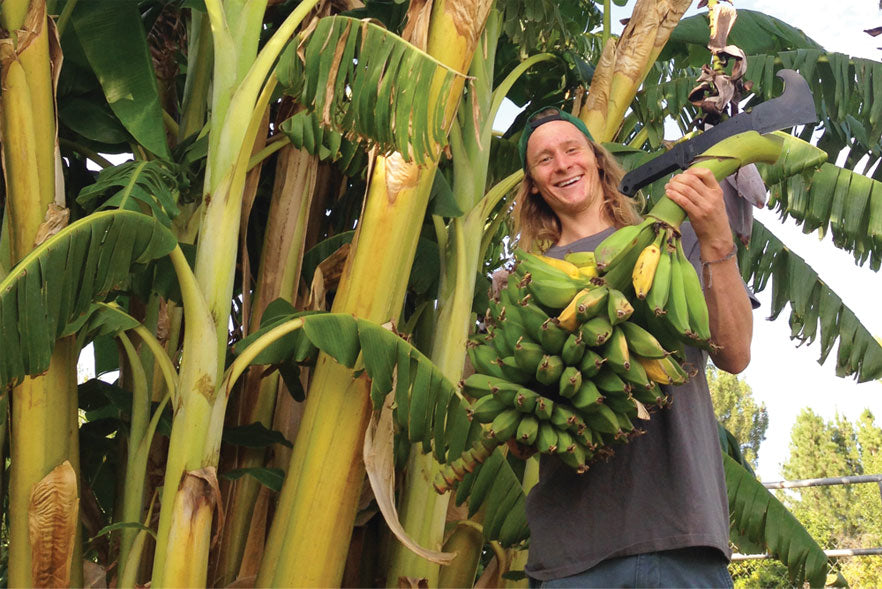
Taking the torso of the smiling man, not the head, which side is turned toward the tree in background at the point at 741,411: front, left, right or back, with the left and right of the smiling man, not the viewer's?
back

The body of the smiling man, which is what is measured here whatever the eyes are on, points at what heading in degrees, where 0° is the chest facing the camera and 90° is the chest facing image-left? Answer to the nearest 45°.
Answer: approximately 0°

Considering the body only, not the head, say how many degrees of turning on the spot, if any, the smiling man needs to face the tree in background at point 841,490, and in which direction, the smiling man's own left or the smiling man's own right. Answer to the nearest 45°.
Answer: approximately 180°
